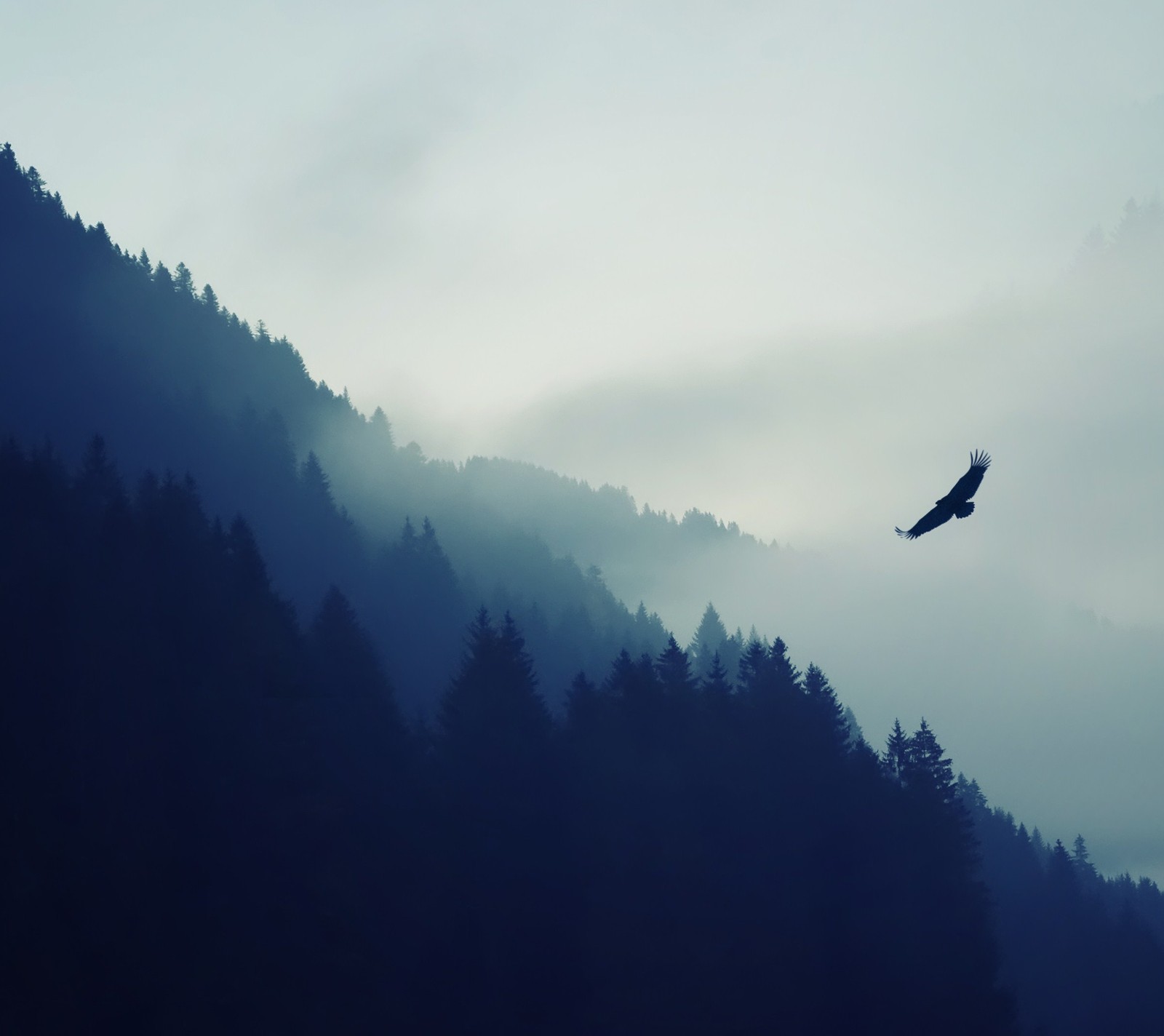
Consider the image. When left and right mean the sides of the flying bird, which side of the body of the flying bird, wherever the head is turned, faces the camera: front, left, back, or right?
left
